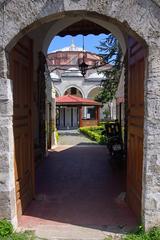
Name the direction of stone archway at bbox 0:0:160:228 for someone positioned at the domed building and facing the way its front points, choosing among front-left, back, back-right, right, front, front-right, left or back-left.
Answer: front

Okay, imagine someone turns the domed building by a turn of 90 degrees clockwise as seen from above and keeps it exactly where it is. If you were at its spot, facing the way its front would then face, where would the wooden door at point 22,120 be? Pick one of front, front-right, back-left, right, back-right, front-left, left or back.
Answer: left

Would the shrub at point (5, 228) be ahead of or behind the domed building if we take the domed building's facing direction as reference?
ahead

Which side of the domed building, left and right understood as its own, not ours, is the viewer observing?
front

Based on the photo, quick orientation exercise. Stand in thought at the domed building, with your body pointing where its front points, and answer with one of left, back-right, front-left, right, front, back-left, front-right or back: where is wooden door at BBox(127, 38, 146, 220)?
front

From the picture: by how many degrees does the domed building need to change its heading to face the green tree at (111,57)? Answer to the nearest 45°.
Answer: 0° — it already faces it
